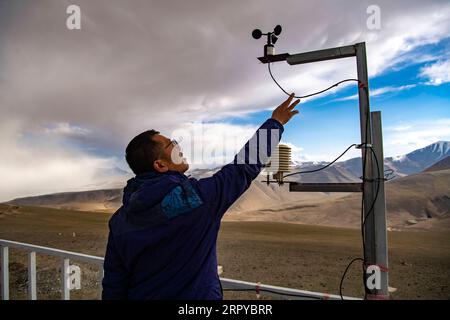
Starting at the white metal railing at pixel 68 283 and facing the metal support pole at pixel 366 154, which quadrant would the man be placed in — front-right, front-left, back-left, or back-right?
front-right

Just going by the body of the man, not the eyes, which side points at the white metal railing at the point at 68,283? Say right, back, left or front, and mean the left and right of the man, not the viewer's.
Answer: left

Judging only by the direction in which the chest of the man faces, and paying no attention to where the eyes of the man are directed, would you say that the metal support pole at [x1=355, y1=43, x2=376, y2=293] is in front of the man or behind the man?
in front

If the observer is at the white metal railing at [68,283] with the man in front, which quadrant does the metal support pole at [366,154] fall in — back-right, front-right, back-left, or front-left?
front-left

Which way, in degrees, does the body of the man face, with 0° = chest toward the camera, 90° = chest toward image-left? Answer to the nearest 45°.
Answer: approximately 225°

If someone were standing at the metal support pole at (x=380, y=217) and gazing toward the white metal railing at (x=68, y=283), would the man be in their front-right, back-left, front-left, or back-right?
front-left
